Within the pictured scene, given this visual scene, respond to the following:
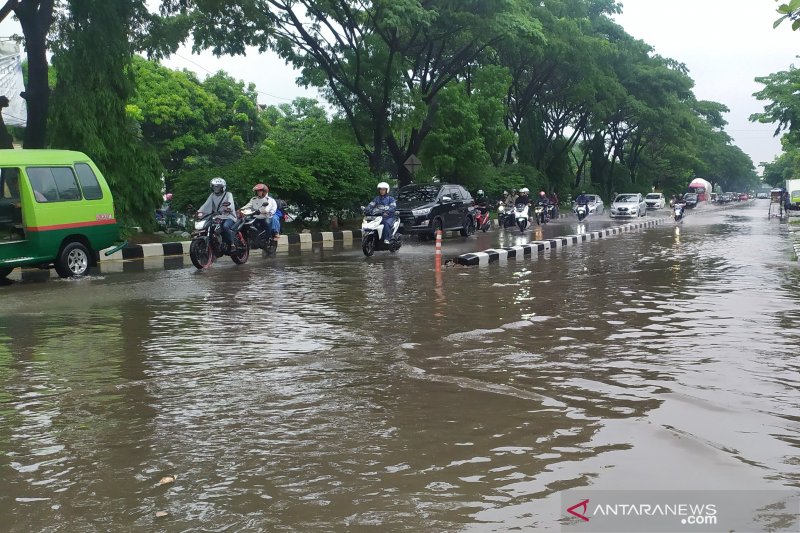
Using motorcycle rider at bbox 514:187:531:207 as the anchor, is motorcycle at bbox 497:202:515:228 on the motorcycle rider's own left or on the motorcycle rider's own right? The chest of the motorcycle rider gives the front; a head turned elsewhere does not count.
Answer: on the motorcycle rider's own right

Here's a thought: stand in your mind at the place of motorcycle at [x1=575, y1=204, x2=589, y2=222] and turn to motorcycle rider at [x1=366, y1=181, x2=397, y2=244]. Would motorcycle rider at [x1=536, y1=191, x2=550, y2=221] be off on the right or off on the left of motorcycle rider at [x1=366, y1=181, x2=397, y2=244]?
right

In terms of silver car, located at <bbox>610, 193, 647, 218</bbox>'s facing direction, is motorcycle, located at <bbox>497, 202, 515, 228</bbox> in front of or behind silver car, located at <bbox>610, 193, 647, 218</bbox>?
in front

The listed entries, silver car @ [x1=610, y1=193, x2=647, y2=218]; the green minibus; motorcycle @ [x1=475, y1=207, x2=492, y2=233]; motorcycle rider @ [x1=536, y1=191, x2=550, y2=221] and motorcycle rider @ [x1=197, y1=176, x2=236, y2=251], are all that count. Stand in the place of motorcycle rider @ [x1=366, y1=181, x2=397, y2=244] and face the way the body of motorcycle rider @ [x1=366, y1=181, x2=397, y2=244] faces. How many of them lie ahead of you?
2

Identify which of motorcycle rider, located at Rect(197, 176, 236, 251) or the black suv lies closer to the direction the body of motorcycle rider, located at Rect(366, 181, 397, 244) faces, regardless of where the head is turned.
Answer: the motorcycle rider

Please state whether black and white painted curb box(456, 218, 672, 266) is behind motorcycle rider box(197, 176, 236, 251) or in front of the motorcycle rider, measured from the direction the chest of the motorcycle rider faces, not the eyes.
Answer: behind

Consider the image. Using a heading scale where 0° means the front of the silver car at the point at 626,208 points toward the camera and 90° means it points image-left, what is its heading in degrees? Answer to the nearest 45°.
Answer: approximately 45°

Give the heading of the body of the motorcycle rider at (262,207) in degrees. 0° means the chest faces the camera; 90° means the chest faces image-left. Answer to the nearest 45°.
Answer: approximately 45°

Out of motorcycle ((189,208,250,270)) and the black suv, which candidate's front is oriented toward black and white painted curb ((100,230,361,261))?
the black suv
